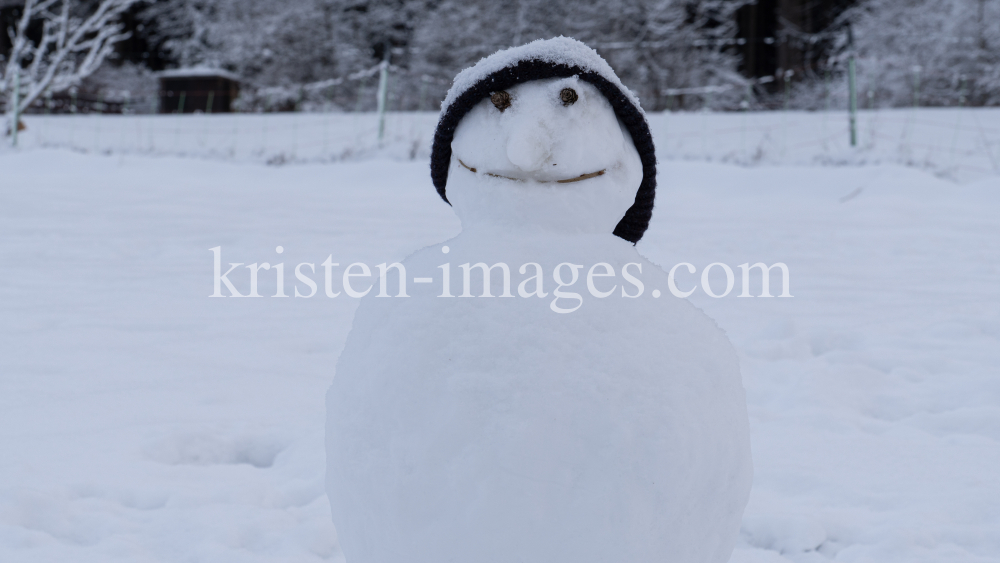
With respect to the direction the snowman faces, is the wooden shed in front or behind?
behind

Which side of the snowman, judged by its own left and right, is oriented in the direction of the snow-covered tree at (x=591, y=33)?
back

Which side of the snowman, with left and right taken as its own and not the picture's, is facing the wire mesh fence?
back

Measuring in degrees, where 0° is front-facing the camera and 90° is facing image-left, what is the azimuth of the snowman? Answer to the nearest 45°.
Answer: approximately 0°
